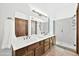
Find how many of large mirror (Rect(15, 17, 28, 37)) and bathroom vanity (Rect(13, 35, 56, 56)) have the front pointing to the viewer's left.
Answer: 0

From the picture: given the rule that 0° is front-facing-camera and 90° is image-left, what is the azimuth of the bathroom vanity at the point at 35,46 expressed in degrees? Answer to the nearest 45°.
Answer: approximately 315°
